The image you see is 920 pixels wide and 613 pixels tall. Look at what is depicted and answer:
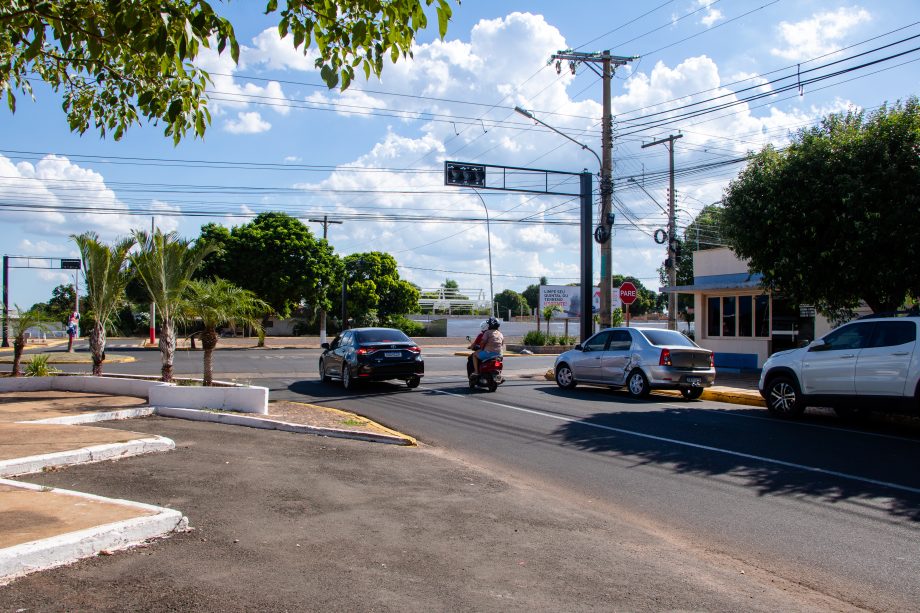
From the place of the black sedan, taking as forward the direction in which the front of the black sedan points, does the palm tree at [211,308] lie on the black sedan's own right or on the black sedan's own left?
on the black sedan's own left

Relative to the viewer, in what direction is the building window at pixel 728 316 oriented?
toward the camera

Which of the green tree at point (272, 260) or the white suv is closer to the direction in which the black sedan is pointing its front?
the green tree

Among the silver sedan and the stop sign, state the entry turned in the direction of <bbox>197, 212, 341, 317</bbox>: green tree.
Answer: the silver sedan

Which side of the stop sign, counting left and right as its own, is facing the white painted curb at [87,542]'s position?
front

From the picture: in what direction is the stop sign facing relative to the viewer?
toward the camera

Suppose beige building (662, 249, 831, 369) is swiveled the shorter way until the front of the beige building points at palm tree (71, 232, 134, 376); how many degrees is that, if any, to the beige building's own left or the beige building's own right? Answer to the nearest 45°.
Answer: approximately 45° to the beige building's own right

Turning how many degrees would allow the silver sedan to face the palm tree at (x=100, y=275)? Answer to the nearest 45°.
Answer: approximately 45° to its left

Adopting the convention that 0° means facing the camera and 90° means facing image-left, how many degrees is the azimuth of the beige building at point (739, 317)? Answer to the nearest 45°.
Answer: approximately 0°

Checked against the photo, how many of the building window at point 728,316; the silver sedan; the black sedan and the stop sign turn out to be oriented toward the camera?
2

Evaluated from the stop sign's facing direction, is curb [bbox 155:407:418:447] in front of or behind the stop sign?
in front

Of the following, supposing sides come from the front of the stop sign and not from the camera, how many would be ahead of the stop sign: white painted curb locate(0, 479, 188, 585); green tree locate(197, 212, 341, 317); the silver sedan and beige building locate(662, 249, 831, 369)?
2

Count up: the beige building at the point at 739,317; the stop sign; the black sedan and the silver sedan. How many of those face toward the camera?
2

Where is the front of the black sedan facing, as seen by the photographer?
facing away from the viewer and to the left of the viewer
